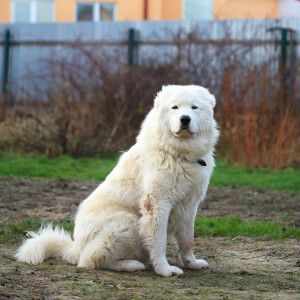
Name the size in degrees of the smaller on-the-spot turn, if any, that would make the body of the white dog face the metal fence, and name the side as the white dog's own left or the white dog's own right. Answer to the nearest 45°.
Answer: approximately 135° to the white dog's own left

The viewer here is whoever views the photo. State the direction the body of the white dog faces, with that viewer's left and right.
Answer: facing the viewer and to the right of the viewer
